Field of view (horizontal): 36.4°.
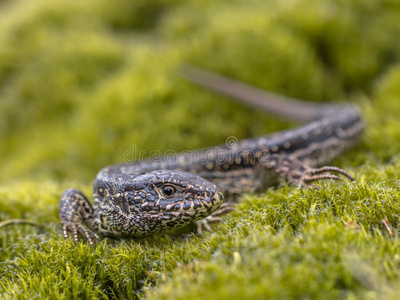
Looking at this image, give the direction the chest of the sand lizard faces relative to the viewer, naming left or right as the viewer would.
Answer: facing the viewer and to the left of the viewer
